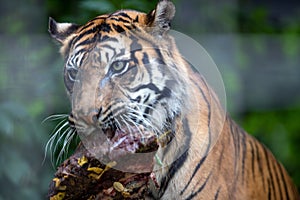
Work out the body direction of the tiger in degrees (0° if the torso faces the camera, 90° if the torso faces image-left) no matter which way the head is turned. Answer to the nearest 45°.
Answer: approximately 45°
